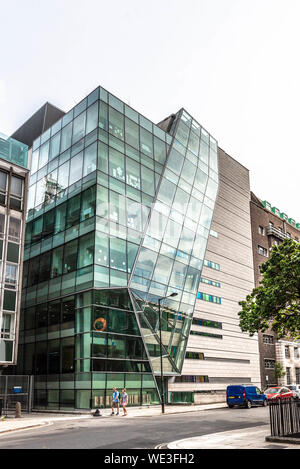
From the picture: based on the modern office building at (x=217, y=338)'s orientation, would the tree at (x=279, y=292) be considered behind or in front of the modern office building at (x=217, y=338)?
in front

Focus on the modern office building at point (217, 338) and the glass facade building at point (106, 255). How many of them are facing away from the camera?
0

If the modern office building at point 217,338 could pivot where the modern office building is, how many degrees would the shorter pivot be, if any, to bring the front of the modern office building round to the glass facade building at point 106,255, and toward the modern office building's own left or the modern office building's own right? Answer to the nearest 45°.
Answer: approximately 90° to the modern office building's own right

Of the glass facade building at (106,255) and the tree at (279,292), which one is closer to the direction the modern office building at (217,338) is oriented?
the tree

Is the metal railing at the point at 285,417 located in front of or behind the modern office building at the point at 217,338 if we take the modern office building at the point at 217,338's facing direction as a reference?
in front
